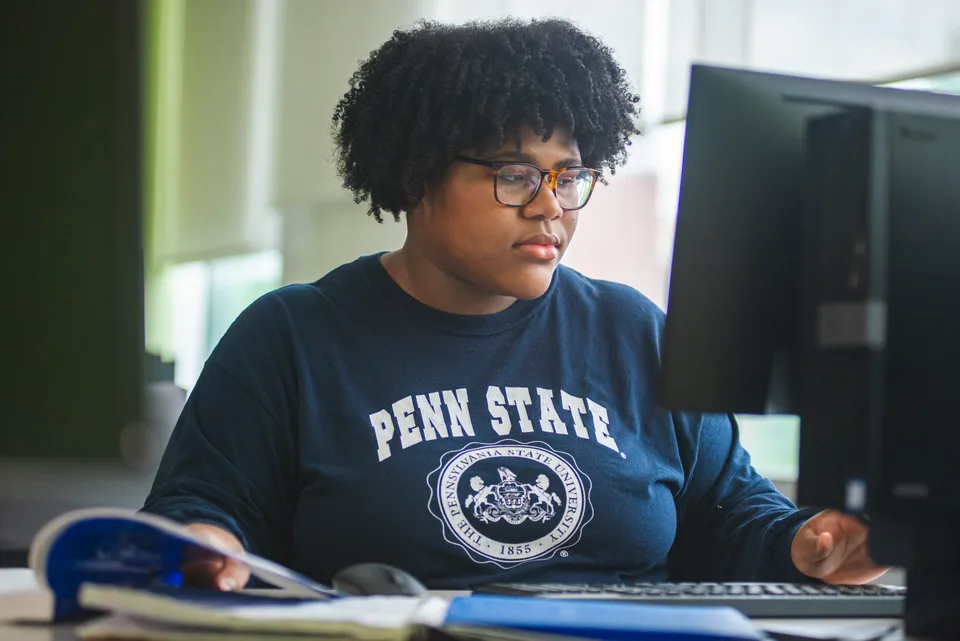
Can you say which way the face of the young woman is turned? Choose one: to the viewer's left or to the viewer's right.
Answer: to the viewer's right

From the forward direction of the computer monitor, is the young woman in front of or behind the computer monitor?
in front

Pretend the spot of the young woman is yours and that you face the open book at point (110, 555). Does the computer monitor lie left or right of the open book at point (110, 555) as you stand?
left

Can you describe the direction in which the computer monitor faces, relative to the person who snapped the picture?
facing away from the viewer and to the left of the viewer
